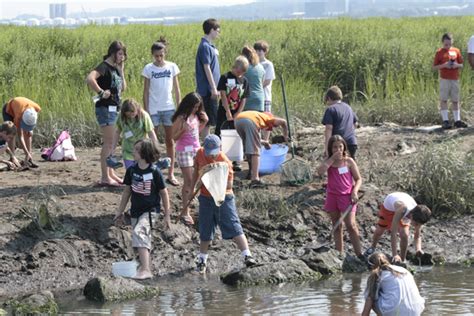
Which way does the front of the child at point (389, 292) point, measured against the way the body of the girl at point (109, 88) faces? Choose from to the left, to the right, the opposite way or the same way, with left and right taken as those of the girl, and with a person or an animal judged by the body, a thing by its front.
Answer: the opposite way

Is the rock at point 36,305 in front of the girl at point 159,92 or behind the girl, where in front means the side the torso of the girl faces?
in front

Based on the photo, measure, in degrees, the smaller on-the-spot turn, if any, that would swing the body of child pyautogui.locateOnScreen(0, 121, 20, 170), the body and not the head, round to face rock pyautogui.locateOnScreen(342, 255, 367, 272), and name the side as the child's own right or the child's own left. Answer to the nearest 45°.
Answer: approximately 45° to the child's own right

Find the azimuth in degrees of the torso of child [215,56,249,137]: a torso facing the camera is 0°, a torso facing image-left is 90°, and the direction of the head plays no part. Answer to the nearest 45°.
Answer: approximately 0°

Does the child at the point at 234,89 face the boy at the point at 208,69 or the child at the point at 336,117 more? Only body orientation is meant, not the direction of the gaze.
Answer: the child

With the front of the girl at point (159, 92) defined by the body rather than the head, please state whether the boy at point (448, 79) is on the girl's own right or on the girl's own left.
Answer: on the girl's own left

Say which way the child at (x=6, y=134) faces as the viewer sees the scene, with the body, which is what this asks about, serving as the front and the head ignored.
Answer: to the viewer's right

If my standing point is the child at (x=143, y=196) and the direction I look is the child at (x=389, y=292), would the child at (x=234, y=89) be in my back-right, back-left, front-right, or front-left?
back-left
